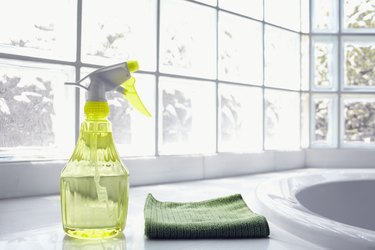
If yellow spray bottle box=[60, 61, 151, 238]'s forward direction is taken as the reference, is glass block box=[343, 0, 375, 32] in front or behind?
in front

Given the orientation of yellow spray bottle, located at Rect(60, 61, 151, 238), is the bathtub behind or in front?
in front

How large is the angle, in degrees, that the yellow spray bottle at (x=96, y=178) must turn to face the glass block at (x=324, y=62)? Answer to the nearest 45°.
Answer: approximately 45° to its left

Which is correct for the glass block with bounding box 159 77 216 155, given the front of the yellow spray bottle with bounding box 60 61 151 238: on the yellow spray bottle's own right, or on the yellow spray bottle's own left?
on the yellow spray bottle's own left

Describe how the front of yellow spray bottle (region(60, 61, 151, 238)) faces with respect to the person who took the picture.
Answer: facing to the right of the viewer

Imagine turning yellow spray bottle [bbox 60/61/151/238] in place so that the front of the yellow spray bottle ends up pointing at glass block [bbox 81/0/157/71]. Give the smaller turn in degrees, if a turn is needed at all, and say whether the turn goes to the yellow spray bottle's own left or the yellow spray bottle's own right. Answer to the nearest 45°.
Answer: approximately 90° to the yellow spray bottle's own left

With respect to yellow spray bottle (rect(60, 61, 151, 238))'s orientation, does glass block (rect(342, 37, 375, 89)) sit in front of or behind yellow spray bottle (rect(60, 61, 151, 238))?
in front

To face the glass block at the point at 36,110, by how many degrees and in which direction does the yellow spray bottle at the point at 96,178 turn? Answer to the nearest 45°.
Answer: approximately 90° to its left

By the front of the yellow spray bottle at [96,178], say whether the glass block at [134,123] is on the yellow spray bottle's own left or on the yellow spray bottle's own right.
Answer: on the yellow spray bottle's own left

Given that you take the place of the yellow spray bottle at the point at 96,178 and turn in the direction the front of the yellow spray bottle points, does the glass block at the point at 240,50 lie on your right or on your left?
on your left

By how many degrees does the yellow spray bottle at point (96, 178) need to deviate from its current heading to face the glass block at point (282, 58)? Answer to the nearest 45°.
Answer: approximately 45° to its left

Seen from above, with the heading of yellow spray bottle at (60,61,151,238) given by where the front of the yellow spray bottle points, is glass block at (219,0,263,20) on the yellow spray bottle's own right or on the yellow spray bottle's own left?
on the yellow spray bottle's own left

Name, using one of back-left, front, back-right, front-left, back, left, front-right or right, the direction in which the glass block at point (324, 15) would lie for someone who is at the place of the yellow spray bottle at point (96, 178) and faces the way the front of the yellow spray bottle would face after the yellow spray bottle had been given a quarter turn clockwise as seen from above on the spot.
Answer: back-left
